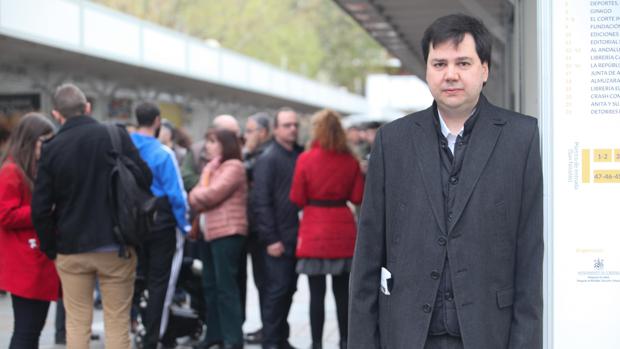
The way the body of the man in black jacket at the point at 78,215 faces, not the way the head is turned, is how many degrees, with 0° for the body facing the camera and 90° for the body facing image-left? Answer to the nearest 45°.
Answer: approximately 180°

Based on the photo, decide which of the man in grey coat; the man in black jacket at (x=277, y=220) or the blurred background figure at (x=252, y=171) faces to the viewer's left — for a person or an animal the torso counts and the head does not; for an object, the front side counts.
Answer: the blurred background figure

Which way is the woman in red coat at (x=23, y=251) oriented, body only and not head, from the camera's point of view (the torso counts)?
to the viewer's right

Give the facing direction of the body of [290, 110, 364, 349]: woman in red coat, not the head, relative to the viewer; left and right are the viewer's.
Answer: facing away from the viewer

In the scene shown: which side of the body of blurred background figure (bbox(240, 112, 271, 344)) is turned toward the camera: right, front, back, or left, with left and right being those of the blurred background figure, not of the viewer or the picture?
left

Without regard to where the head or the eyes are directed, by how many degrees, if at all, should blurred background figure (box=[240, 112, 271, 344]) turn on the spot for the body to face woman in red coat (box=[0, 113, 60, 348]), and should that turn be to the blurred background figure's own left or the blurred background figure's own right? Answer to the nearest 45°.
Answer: approximately 45° to the blurred background figure's own left

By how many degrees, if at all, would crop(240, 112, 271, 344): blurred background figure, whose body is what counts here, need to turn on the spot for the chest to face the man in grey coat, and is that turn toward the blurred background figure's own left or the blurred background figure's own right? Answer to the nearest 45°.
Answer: approximately 90° to the blurred background figure's own left

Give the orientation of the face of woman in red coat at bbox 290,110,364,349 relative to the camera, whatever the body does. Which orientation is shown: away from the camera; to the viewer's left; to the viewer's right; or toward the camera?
away from the camera

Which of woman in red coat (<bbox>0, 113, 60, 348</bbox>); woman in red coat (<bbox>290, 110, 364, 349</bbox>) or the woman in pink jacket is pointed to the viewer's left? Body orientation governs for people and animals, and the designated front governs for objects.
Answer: the woman in pink jacket

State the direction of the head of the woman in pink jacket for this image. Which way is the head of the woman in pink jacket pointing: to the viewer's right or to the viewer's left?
to the viewer's left
